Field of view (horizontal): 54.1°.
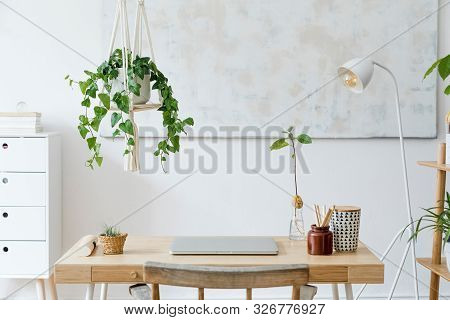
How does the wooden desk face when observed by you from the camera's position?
facing the viewer

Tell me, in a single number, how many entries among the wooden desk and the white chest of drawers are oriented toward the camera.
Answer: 2

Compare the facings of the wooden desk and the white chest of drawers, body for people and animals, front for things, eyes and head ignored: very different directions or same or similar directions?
same or similar directions

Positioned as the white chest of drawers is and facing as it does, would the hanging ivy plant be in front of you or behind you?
in front

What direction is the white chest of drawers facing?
toward the camera

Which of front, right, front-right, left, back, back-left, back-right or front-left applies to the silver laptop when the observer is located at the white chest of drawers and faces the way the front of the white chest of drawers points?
front-left
